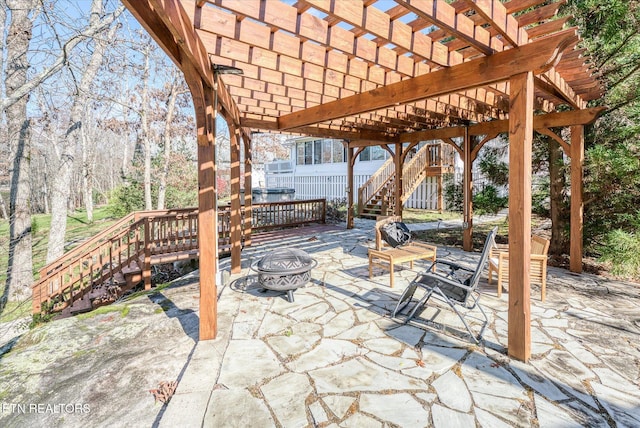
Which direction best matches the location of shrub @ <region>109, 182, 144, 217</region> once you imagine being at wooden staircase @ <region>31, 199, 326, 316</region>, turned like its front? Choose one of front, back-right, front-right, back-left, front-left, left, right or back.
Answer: back-right

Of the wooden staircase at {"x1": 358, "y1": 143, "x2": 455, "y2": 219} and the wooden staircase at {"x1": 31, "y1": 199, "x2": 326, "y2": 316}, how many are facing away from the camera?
0

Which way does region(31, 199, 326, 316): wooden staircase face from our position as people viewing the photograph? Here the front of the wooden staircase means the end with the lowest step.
facing the viewer and to the left of the viewer

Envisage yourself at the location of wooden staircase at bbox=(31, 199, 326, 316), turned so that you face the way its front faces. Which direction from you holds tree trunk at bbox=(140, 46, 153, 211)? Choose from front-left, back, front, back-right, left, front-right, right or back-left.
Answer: back-right

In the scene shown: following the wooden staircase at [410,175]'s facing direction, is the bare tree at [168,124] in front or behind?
in front

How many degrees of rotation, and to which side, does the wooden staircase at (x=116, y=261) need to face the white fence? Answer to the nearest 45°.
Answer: approximately 180°

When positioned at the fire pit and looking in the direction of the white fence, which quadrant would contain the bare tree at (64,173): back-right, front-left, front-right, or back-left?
front-left

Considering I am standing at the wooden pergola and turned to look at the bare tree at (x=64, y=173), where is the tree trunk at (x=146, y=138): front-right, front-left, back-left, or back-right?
front-right

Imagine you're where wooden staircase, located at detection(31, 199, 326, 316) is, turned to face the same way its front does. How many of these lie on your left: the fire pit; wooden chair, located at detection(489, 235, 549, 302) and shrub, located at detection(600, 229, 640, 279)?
3

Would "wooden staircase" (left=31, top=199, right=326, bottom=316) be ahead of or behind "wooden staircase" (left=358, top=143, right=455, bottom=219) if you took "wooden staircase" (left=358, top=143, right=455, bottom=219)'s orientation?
ahead

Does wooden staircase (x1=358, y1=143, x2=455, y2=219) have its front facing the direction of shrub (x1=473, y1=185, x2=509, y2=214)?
no

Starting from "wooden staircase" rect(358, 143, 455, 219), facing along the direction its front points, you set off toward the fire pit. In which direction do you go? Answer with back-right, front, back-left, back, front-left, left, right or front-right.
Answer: front-left

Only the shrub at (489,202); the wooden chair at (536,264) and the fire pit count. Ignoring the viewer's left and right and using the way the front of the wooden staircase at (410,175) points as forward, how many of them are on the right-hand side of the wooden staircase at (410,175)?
0
